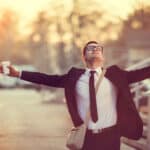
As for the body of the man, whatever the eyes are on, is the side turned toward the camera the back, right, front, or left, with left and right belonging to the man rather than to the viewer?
front

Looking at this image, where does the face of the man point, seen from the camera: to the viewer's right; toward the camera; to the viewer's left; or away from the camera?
toward the camera
